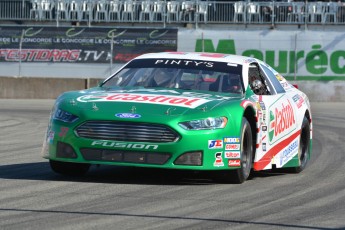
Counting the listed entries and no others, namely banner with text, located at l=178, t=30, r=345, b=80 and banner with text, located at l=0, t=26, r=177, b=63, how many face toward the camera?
2

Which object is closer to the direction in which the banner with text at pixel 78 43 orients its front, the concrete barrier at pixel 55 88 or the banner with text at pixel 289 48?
the concrete barrier

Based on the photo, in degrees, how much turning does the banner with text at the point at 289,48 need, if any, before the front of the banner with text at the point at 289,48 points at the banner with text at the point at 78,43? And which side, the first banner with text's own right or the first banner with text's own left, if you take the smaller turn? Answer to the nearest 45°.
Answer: approximately 90° to the first banner with text's own right

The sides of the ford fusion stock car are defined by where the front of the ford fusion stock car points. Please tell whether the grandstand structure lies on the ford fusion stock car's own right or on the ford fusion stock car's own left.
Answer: on the ford fusion stock car's own right

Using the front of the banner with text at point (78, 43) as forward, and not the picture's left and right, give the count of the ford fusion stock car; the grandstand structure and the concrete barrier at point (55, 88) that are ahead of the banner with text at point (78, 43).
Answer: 2

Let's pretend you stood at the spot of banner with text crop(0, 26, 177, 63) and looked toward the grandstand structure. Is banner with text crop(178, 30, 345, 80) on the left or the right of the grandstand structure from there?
right

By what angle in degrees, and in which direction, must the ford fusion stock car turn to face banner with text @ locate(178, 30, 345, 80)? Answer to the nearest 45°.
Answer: approximately 135° to its right

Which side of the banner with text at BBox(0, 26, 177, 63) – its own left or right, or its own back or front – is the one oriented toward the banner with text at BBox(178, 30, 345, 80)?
left

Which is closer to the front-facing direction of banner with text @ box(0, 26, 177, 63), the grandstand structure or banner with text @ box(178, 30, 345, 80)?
the banner with text

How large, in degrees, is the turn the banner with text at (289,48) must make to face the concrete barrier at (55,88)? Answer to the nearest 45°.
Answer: approximately 45° to its right

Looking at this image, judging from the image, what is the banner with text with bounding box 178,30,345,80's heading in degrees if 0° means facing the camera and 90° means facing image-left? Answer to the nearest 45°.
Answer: approximately 0°
